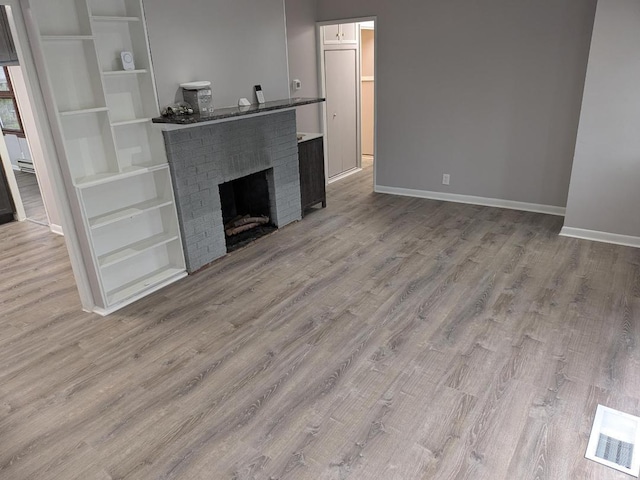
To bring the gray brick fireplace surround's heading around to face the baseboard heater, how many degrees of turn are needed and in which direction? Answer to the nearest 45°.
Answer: approximately 180°

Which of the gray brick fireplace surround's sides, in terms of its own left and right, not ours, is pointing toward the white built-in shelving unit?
right

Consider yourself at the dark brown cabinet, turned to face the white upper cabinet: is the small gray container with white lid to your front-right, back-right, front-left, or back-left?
back-left

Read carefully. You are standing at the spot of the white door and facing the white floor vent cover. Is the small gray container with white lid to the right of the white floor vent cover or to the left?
right

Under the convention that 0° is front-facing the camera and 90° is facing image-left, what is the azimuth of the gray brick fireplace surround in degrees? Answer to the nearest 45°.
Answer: approximately 315°

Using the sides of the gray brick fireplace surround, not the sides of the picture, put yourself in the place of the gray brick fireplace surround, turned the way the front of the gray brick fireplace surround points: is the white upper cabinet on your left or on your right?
on your left
